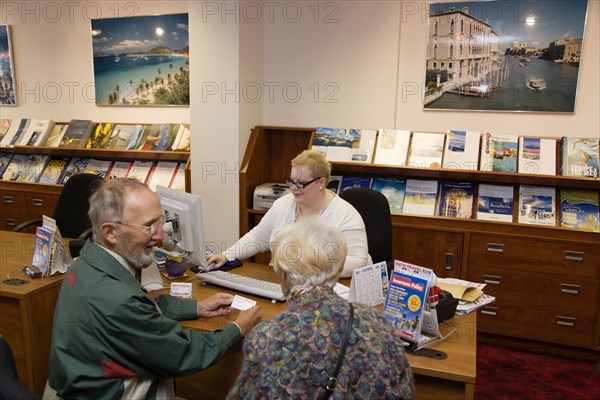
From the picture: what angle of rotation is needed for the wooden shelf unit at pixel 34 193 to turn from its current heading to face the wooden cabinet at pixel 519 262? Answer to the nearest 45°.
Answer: approximately 45° to its left

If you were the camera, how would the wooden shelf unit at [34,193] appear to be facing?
facing the viewer

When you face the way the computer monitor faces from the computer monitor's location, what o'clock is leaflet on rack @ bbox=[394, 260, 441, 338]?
The leaflet on rack is roughly at 3 o'clock from the computer monitor.

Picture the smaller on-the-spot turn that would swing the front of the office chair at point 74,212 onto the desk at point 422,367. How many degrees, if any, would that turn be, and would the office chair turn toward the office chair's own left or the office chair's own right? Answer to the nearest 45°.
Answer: approximately 90° to the office chair's own left

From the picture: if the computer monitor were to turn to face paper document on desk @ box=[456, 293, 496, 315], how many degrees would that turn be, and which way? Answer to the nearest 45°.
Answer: approximately 90° to its right

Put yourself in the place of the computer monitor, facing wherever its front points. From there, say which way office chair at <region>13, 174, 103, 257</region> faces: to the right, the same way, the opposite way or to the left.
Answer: the opposite way

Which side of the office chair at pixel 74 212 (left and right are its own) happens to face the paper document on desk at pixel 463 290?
left

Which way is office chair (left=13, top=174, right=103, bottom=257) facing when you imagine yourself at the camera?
facing the viewer and to the left of the viewer

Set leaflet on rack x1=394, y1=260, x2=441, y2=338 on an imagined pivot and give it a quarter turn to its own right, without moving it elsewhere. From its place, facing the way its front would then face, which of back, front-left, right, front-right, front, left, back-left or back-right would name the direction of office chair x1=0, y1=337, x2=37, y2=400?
left

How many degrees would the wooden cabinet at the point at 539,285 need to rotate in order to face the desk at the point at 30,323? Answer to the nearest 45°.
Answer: approximately 45° to its right

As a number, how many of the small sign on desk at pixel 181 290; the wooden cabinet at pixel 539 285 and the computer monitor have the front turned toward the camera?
2

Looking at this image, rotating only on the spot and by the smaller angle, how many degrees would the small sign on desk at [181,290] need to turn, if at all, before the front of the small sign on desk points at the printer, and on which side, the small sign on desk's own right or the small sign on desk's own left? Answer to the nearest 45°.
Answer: approximately 135° to the small sign on desk's own left

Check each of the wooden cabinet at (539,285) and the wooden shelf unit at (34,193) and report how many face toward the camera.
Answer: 2

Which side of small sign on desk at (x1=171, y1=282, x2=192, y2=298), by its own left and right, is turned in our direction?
front
